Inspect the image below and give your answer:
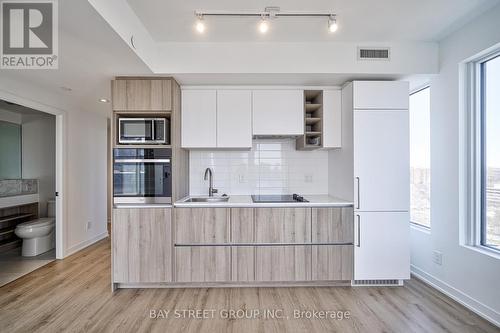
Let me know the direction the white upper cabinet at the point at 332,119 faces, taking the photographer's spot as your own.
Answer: facing the viewer

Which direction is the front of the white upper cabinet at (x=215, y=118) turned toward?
toward the camera

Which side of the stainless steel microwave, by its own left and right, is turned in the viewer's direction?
front

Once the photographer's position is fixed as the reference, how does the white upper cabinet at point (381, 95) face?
facing the viewer

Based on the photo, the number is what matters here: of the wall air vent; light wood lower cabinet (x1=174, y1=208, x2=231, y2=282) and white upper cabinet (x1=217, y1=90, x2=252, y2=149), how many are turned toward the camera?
3

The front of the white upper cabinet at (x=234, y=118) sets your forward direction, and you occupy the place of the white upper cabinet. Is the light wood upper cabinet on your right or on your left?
on your right

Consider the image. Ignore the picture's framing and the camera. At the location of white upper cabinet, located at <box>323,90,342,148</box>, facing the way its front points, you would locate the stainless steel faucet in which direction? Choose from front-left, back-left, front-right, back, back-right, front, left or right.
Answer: right

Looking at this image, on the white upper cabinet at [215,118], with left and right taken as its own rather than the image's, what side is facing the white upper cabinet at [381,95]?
left

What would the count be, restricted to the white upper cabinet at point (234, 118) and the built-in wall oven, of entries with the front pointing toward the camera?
2

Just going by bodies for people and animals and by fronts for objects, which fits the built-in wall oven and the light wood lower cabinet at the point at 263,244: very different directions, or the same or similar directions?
same or similar directions
